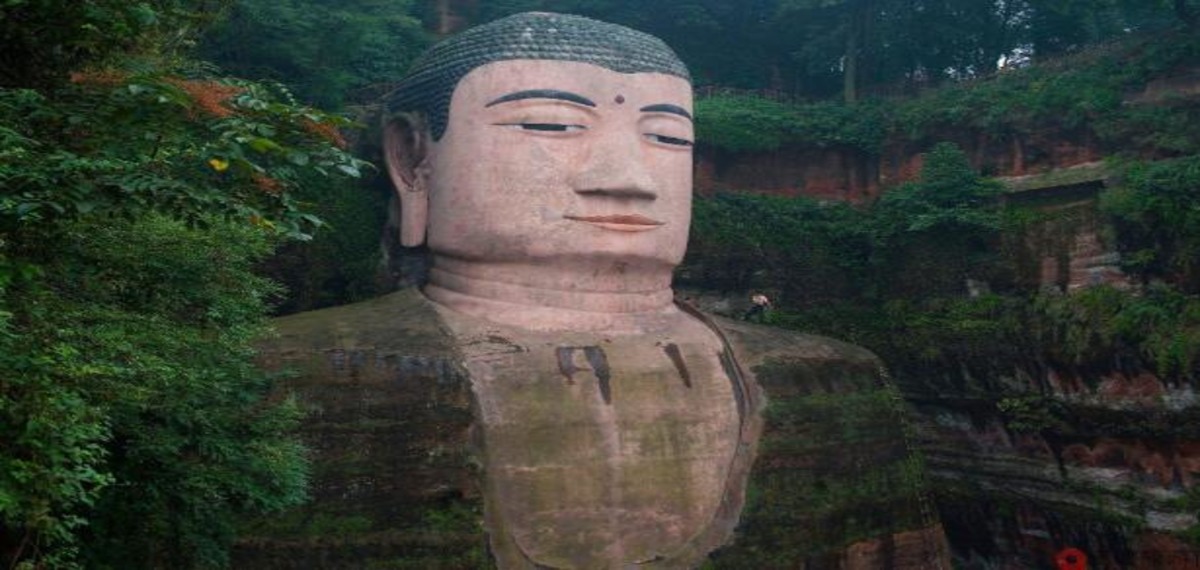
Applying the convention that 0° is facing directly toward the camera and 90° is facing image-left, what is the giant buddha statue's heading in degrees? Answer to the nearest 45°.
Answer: approximately 315°
